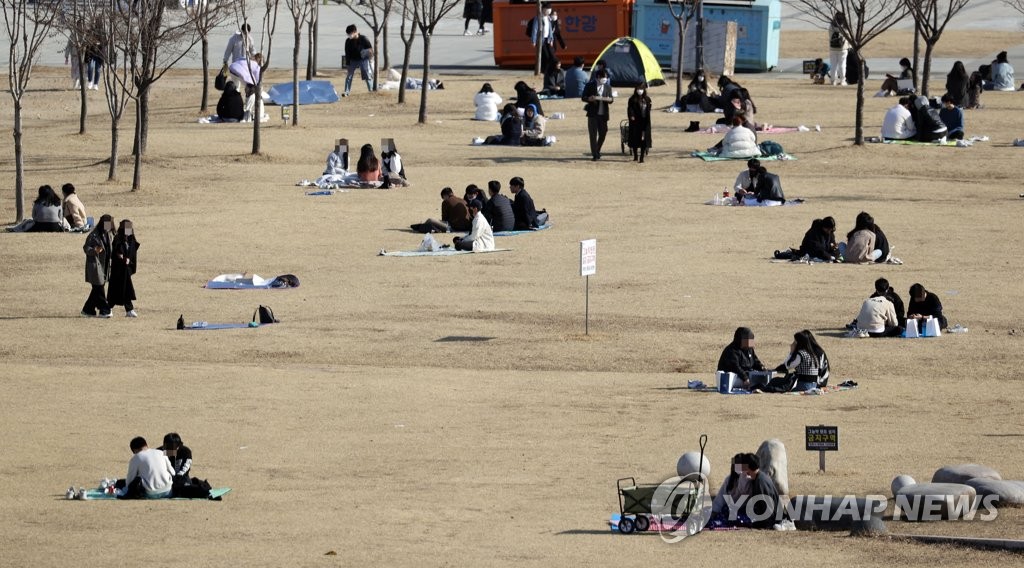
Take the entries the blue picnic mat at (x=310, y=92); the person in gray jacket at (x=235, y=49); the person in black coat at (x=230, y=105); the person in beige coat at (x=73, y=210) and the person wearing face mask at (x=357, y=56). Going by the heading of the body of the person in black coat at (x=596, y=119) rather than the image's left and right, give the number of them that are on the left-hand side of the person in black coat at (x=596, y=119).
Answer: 0

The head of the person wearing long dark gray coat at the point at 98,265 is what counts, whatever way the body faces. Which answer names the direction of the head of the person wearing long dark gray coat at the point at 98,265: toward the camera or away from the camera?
toward the camera

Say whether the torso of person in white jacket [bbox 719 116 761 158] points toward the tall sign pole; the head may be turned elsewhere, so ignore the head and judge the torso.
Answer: no

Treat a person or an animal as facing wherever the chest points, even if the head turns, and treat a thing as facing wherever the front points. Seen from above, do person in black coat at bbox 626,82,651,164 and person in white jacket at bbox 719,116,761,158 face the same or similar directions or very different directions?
very different directions

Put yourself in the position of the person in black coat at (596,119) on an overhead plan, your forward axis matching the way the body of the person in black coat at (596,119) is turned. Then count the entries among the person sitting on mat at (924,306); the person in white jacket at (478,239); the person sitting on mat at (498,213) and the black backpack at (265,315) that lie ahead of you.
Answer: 4

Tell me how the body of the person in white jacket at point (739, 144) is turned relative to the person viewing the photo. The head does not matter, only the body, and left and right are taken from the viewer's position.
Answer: facing away from the viewer

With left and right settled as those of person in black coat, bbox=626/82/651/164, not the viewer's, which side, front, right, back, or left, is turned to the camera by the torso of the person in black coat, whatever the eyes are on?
front

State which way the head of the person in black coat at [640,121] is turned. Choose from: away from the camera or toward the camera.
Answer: toward the camera

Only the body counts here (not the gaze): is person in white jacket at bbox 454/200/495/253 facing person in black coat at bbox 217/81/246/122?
no

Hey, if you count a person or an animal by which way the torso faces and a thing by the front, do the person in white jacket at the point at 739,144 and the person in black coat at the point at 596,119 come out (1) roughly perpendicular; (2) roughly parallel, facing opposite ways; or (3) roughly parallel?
roughly parallel, facing opposite ways

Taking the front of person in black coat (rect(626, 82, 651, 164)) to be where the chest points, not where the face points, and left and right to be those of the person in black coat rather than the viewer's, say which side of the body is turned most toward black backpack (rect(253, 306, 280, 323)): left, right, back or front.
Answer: front

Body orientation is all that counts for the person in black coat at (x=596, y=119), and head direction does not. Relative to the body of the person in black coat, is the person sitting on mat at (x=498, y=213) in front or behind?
in front

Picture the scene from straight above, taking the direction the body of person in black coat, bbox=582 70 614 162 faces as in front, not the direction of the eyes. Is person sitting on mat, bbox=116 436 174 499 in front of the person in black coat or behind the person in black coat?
in front

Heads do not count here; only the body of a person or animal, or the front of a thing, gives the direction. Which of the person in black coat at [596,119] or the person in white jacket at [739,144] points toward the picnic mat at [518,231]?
the person in black coat

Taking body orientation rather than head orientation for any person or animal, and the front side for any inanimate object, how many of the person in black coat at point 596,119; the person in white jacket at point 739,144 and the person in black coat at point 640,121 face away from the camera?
1

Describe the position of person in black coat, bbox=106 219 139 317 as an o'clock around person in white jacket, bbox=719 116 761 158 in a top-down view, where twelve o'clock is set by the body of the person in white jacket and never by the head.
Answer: The person in black coat is roughly at 7 o'clock from the person in white jacket.
